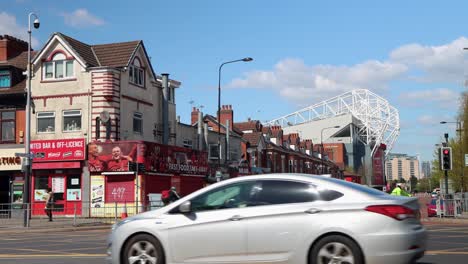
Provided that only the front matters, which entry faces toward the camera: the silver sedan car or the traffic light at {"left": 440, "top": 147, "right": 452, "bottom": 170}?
the traffic light

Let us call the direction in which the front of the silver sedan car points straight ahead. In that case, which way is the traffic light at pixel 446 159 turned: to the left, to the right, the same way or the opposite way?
to the left

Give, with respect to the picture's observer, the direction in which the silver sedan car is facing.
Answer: facing to the left of the viewer

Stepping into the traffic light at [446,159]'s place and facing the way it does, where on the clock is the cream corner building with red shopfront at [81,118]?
The cream corner building with red shopfront is roughly at 3 o'clock from the traffic light.

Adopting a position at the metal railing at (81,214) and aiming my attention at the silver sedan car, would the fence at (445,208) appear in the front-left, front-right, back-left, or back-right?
front-left

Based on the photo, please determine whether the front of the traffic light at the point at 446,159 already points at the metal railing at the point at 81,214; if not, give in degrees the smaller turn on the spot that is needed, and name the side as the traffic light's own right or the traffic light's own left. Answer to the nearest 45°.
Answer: approximately 90° to the traffic light's own right

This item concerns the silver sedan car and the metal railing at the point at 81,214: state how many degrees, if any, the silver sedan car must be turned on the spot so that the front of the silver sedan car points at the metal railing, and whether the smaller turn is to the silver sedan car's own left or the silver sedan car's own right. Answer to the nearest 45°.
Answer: approximately 45° to the silver sedan car's own right

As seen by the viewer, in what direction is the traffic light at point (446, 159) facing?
toward the camera

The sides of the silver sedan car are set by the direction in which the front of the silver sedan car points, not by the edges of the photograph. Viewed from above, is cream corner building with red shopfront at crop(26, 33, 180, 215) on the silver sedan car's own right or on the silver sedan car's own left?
on the silver sedan car's own right

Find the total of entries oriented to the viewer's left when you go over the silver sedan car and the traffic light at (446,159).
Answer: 1

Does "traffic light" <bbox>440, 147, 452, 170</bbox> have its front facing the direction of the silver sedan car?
yes

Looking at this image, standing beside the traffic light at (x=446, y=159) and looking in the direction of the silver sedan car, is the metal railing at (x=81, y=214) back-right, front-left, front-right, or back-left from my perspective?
front-right

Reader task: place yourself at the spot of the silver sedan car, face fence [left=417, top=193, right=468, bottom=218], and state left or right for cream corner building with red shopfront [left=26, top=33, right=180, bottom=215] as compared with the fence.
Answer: left
